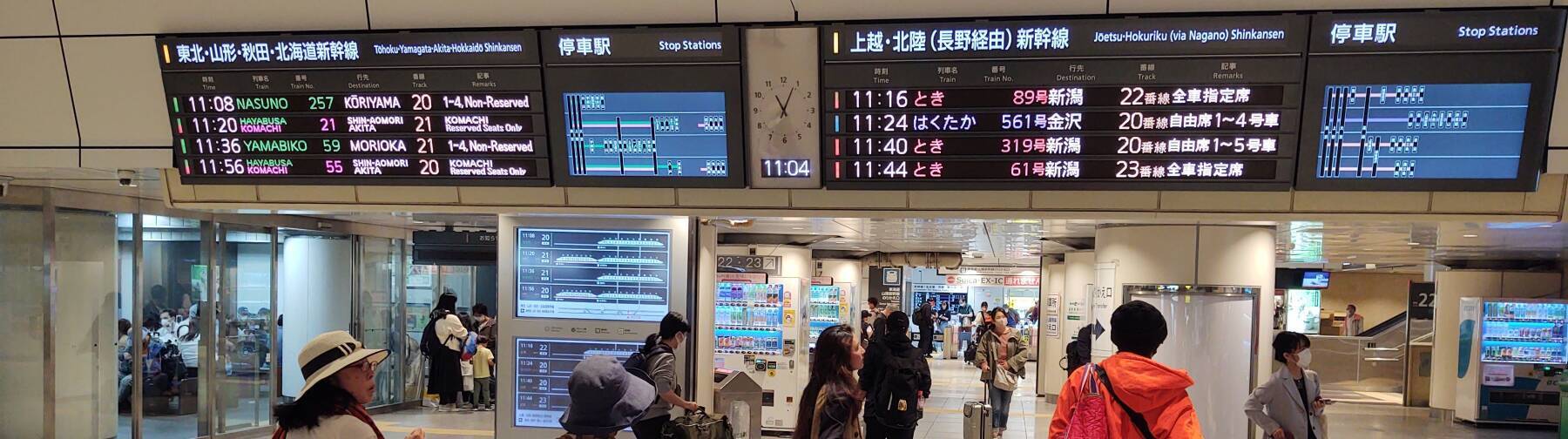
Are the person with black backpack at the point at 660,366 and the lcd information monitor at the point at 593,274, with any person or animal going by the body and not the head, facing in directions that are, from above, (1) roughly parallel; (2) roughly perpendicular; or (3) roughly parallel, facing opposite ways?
roughly perpendicular

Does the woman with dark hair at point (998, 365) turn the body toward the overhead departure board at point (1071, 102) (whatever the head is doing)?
yes

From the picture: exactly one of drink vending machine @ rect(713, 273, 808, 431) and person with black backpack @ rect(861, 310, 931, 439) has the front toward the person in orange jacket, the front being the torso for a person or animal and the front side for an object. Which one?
the drink vending machine

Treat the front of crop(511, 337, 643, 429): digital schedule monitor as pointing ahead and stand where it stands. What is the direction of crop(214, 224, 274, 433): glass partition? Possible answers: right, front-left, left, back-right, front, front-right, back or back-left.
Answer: back-right

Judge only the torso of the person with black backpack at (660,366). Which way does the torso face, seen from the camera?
to the viewer's right

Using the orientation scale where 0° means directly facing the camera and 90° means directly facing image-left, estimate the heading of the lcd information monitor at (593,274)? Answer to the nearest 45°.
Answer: approximately 0°

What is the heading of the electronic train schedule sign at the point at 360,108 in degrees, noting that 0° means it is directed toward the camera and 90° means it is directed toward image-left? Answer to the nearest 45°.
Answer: approximately 0°

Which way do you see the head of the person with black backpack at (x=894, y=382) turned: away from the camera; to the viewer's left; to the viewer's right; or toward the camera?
away from the camera
